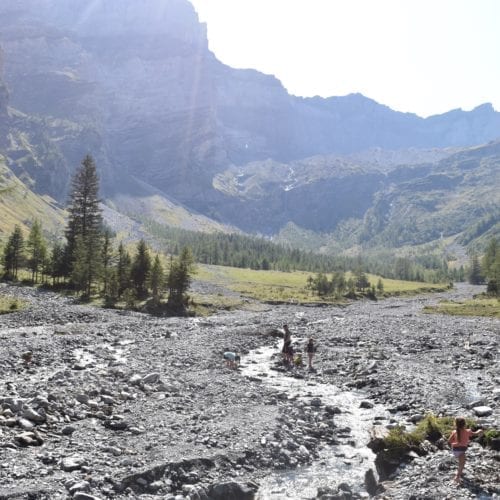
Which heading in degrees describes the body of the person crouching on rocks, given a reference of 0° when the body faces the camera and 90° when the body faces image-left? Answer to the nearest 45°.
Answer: approximately 270°

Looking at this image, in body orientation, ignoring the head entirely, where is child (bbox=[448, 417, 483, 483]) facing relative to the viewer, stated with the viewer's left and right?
facing away from the viewer

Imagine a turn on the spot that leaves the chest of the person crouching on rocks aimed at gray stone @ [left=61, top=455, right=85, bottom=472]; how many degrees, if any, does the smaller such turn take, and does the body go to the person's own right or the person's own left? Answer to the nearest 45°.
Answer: approximately 90° to the person's own right

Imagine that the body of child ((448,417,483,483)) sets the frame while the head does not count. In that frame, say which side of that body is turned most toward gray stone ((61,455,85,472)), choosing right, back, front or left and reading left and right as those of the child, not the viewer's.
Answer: left

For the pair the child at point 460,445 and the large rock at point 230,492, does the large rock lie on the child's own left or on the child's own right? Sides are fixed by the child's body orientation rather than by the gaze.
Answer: on the child's own left
